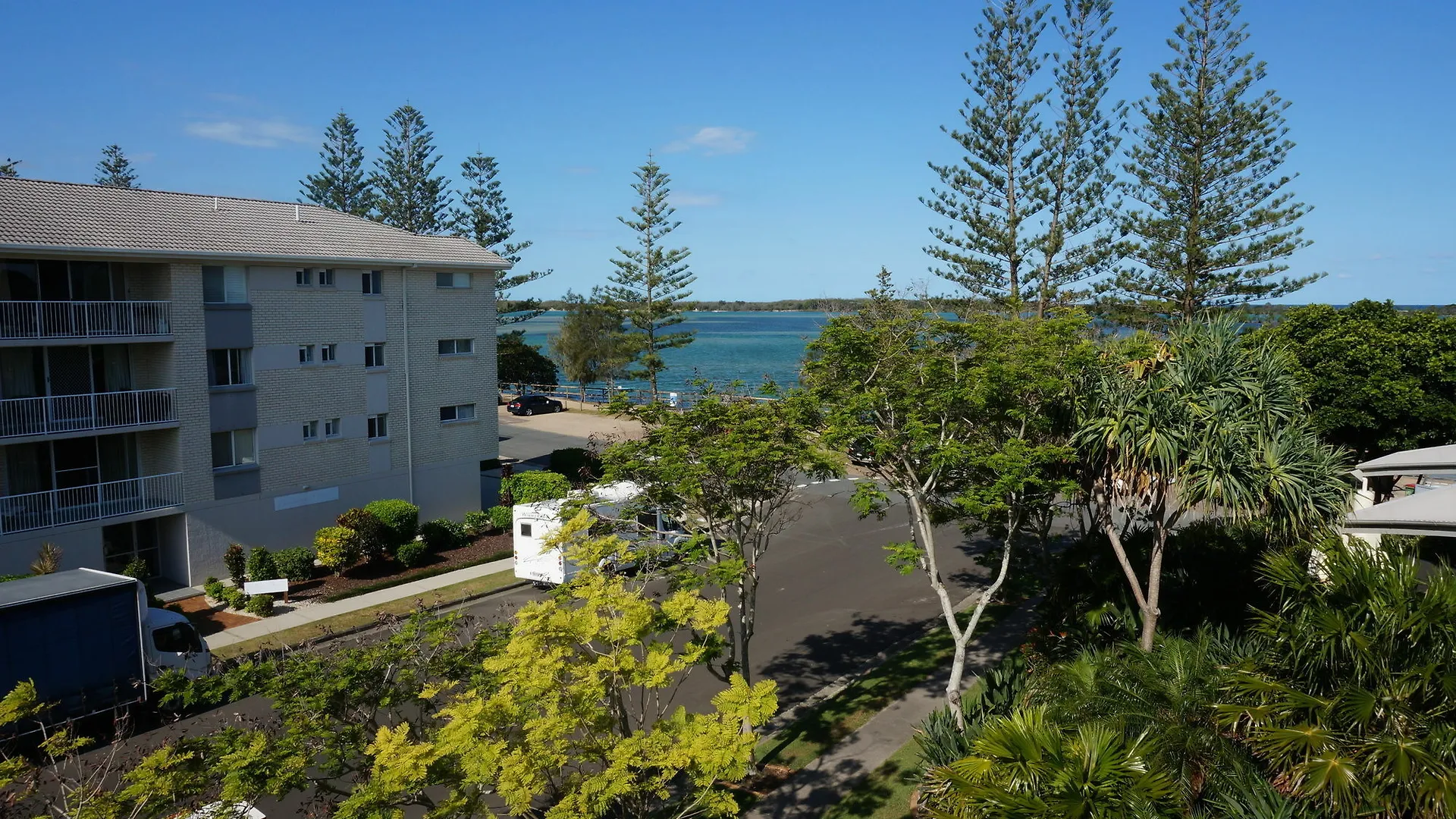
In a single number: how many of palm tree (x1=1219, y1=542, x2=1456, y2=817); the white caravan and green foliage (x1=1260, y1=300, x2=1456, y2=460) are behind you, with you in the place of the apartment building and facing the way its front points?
0

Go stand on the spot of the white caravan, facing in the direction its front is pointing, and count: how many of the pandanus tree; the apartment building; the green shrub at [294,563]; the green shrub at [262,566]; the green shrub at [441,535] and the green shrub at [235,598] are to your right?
1

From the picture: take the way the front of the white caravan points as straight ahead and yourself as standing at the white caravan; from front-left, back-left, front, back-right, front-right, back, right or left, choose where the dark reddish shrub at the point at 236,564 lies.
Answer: back-left

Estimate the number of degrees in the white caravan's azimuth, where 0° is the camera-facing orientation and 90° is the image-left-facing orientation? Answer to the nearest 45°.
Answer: approximately 225°

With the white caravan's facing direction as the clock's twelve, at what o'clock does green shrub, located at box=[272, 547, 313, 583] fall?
The green shrub is roughly at 8 o'clock from the white caravan.

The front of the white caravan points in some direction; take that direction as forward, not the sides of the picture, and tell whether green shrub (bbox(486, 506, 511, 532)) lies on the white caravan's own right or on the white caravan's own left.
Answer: on the white caravan's own left

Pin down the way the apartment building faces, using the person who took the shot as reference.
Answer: facing the viewer and to the right of the viewer

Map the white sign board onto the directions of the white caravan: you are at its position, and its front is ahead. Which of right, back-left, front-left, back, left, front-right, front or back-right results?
back-left

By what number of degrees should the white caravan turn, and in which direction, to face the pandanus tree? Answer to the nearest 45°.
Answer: approximately 90° to its right

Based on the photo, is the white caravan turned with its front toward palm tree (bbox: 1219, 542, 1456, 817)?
no

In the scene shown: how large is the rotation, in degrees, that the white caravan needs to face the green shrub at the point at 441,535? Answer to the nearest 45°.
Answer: approximately 90° to its left

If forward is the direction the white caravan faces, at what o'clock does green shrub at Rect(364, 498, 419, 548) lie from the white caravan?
The green shrub is roughly at 9 o'clock from the white caravan.

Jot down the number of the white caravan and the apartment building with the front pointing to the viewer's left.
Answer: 0

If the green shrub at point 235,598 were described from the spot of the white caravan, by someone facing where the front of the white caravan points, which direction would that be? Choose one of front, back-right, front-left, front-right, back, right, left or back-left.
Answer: back-left

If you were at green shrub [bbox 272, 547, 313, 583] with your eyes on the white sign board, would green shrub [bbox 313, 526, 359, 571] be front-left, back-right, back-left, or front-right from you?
back-left

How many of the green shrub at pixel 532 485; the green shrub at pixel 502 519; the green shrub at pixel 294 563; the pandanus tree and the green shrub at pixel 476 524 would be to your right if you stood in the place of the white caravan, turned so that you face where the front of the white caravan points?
1
